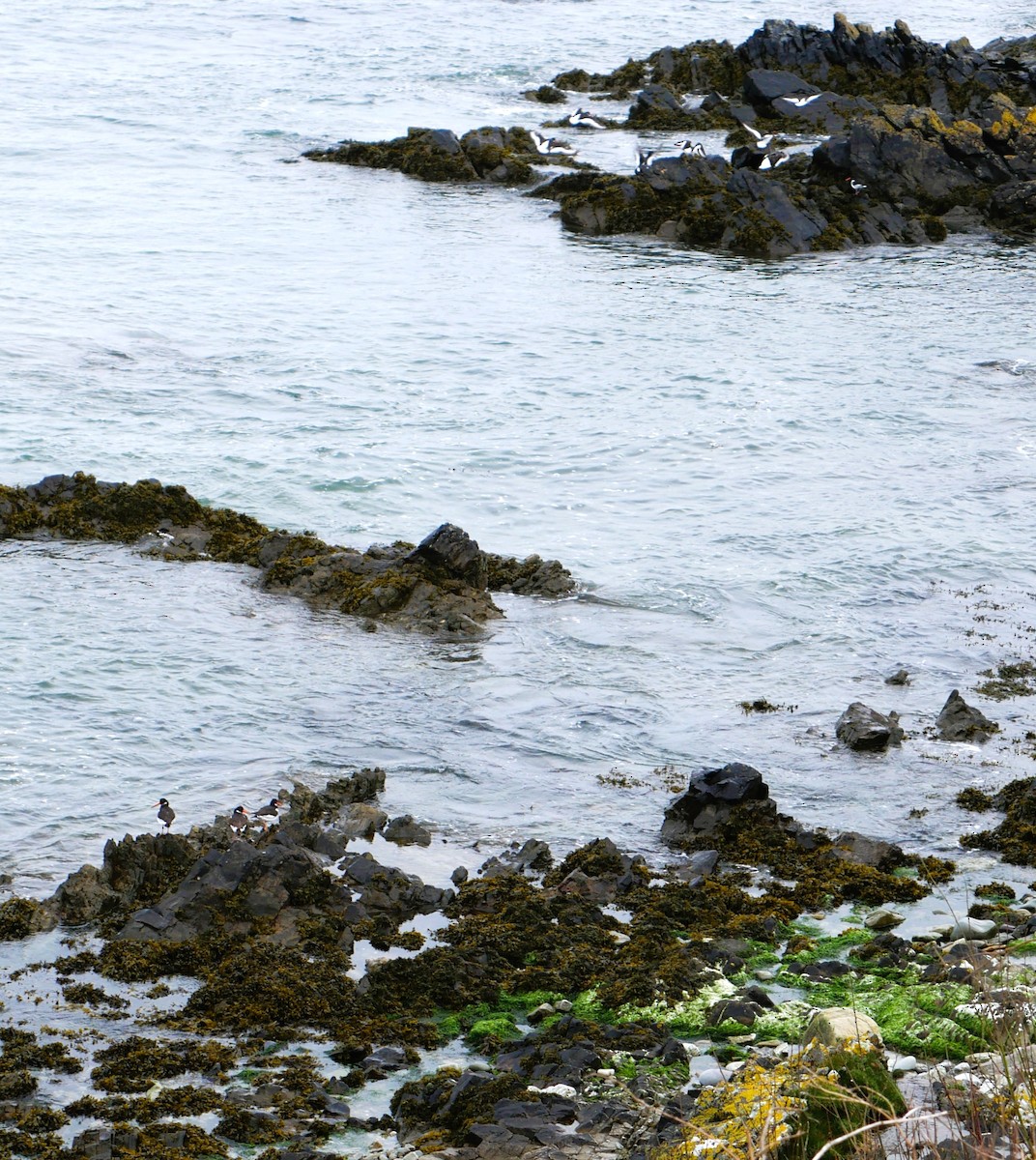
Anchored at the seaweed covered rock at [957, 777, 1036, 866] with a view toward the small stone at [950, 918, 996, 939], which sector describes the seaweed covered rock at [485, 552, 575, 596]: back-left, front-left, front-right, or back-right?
back-right

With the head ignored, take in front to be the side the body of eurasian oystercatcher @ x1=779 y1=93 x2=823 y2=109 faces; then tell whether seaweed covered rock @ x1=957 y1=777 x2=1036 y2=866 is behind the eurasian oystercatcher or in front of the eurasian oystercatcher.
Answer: behind
